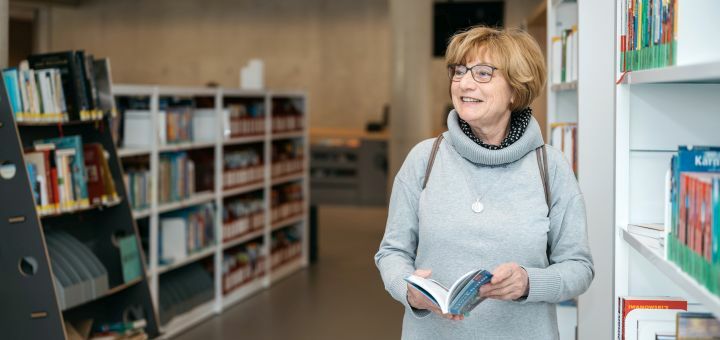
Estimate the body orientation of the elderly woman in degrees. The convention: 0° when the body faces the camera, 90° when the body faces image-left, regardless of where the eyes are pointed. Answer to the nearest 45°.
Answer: approximately 0°

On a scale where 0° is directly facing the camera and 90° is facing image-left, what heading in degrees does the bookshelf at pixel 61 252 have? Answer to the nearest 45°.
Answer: approximately 315°

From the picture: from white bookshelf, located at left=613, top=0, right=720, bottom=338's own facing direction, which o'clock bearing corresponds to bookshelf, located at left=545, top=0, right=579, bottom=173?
The bookshelf is roughly at 4 o'clock from the white bookshelf.

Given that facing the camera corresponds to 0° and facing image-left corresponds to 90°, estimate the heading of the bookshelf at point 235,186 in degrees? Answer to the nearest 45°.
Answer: approximately 315°
